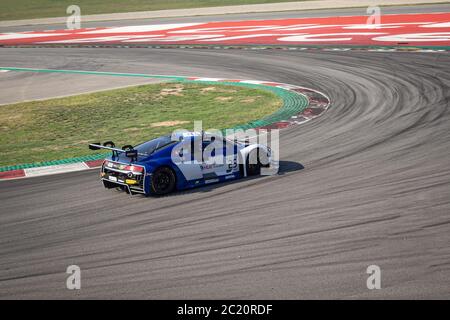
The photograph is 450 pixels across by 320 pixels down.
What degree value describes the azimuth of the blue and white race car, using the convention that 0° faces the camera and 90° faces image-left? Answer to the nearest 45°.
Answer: approximately 225°
